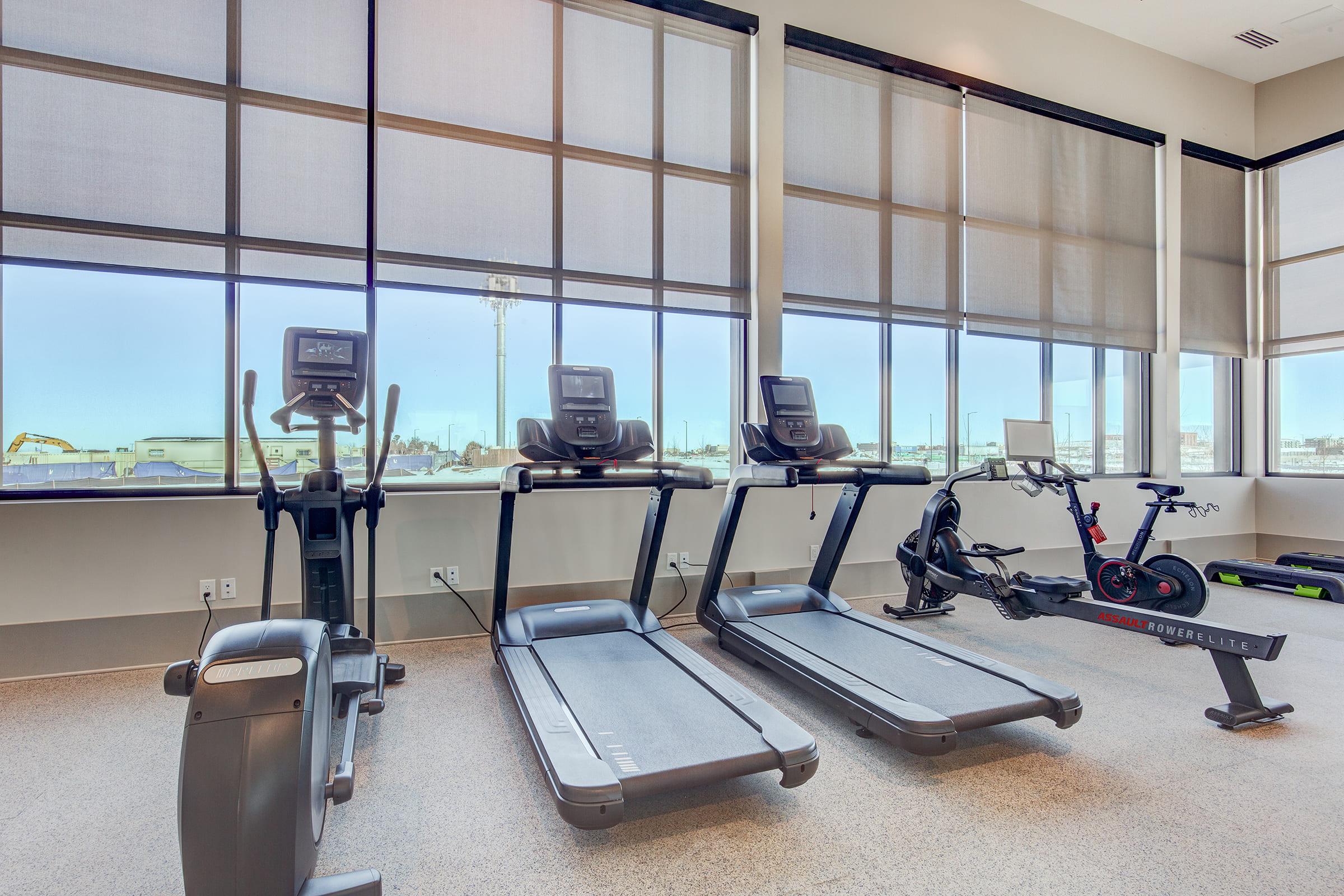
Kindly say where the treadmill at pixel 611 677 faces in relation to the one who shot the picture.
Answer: facing away from the viewer and to the left of the viewer

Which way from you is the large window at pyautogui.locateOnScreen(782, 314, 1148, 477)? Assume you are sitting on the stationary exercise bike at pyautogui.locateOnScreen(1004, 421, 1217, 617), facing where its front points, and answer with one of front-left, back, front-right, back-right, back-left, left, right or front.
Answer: front

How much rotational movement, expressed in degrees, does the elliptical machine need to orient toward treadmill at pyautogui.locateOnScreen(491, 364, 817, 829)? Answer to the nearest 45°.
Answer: approximately 45° to its right

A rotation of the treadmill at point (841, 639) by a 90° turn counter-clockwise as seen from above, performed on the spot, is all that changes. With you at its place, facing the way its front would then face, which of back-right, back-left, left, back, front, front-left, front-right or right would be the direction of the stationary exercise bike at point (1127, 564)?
back

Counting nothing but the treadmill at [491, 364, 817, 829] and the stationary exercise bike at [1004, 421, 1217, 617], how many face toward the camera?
0

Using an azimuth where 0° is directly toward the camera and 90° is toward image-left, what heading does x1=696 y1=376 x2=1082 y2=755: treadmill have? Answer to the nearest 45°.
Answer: approximately 135°

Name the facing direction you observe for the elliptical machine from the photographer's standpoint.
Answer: facing away from the viewer

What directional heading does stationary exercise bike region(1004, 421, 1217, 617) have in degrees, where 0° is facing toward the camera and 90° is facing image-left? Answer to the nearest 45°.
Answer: approximately 135°

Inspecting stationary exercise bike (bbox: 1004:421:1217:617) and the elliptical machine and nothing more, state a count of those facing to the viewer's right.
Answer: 0

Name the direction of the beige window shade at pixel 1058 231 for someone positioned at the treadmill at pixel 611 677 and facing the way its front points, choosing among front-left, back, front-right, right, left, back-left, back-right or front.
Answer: right

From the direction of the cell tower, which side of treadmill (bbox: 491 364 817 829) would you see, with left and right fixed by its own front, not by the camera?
front

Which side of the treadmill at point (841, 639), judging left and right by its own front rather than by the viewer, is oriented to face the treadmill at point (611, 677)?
left
